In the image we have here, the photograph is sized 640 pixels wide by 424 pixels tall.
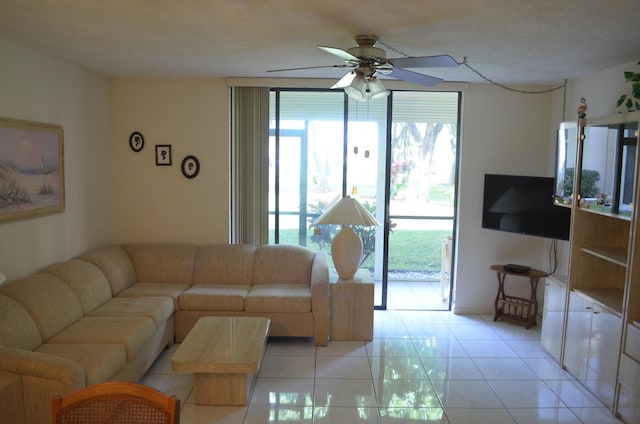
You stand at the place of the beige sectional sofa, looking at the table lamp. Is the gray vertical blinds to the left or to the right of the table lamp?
left

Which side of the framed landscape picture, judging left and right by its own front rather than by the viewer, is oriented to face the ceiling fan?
front

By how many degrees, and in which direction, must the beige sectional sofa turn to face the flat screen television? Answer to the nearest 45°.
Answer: approximately 45° to its left

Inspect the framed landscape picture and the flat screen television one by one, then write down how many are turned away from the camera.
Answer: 0

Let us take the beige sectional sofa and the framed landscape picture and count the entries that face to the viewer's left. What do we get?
0

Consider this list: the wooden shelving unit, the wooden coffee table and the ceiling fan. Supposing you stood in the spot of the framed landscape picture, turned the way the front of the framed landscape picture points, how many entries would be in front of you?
3

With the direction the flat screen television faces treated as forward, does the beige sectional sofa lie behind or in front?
in front

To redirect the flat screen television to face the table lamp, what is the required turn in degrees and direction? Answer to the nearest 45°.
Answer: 0° — it already faces it

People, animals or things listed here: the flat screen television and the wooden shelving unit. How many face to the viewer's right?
0

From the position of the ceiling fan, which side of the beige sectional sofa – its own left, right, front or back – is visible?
front

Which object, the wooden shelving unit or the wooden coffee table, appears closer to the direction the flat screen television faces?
the wooden coffee table

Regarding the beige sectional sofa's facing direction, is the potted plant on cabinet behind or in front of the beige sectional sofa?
in front

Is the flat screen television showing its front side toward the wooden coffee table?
yes
